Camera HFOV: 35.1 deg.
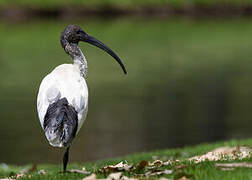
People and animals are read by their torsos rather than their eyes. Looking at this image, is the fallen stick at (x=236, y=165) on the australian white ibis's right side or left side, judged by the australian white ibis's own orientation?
on its right

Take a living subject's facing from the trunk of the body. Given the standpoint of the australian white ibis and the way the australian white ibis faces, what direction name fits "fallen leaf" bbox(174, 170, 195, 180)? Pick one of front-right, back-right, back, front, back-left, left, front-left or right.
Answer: right

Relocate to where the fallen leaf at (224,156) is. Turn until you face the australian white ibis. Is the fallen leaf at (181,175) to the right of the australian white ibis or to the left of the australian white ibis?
left

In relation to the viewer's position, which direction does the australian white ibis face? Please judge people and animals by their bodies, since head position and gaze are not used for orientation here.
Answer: facing away from the viewer and to the right of the viewer

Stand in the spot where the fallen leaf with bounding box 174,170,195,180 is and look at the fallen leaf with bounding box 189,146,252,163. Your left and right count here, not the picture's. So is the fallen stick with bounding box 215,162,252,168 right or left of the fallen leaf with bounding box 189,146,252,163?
right

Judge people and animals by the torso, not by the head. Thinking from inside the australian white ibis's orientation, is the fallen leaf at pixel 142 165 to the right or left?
on its right
